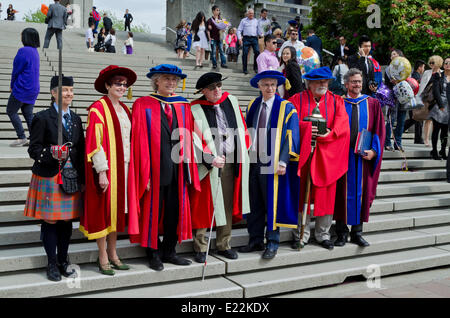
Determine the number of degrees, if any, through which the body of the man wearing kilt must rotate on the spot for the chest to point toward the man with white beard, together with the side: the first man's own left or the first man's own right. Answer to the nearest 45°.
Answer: approximately 45° to the first man's own left

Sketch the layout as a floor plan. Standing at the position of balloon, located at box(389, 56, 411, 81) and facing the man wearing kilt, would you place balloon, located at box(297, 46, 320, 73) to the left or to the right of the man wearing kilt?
right

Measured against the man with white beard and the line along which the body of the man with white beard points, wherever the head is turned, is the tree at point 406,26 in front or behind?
behind

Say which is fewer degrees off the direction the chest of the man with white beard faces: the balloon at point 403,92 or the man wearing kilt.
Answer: the man wearing kilt

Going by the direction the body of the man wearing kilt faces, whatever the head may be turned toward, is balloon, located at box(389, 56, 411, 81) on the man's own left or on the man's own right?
on the man's own left

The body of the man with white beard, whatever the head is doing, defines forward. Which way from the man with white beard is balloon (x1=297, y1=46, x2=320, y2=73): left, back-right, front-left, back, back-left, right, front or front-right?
back

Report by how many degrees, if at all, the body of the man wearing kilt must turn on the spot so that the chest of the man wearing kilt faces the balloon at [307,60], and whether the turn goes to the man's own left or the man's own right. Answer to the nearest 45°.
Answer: approximately 90° to the man's own left

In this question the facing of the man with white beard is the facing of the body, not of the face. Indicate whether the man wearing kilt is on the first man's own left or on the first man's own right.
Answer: on the first man's own right

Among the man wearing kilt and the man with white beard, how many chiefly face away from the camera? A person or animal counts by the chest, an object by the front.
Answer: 0

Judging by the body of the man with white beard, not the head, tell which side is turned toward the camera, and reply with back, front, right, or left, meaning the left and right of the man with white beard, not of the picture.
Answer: front

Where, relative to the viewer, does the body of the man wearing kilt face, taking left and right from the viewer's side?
facing the viewer and to the right of the viewer
